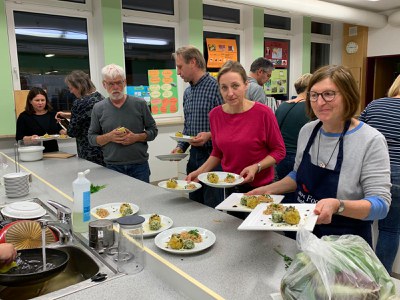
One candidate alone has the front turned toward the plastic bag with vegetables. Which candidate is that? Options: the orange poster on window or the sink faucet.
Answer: the orange poster on window

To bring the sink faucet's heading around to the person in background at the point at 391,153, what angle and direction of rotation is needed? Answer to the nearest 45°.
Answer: approximately 180°

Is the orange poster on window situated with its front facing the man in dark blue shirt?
yes

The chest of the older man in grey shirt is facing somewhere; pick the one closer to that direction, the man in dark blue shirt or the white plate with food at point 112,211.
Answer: the white plate with food

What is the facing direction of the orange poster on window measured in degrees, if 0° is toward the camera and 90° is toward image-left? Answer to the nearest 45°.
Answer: approximately 0°

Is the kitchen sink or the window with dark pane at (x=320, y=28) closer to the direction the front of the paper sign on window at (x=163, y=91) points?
the kitchen sink

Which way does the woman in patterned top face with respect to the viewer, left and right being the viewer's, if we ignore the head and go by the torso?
facing to the left of the viewer
